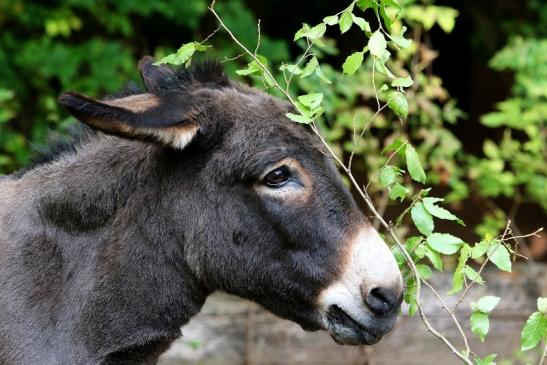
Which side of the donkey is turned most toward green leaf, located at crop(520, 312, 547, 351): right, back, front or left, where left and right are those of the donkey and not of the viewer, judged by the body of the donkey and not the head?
front

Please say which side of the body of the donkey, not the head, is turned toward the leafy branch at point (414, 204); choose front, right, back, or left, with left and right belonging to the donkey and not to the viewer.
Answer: front

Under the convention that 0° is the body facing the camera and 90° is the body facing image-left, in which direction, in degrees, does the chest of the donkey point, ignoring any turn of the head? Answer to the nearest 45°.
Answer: approximately 270°
